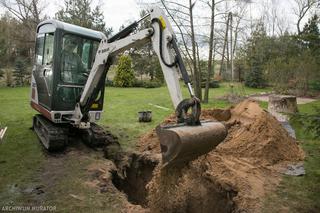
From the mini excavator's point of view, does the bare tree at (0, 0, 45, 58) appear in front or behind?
behind

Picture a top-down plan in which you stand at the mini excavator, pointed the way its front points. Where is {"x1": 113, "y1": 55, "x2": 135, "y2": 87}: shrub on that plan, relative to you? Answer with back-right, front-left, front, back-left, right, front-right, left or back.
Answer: back-left

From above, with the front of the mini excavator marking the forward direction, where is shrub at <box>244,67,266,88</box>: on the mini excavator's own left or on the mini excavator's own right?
on the mini excavator's own left

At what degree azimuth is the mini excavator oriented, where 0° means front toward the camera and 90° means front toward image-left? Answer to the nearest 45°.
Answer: approximately 315°

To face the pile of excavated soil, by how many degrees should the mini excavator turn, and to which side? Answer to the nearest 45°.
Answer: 0° — it already faces it

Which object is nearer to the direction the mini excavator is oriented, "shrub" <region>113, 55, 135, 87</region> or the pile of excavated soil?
the pile of excavated soil

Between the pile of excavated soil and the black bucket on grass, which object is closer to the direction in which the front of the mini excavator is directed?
the pile of excavated soil

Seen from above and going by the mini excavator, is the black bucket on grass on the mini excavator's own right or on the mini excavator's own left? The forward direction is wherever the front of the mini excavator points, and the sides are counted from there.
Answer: on the mini excavator's own left
